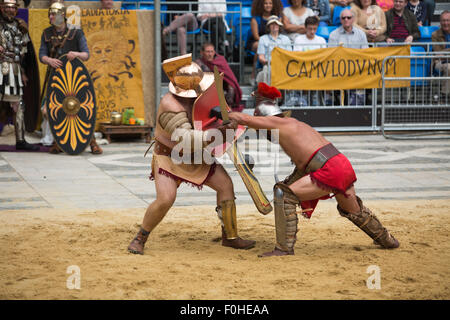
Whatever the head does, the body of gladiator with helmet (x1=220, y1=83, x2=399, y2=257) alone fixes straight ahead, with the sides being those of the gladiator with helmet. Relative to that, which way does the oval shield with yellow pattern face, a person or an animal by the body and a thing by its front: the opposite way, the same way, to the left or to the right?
to the left

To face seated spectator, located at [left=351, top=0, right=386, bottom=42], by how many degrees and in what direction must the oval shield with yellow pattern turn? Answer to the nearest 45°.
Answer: approximately 135° to its left

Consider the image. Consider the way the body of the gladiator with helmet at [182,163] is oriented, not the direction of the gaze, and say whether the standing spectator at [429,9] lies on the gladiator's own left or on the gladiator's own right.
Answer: on the gladiator's own left

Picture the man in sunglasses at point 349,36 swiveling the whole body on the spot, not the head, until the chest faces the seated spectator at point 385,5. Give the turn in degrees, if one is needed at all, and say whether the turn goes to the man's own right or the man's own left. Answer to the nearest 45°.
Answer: approximately 180°

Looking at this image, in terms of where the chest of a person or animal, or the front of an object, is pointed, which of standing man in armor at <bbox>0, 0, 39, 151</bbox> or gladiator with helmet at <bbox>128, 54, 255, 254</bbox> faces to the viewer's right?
the gladiator with helmet
